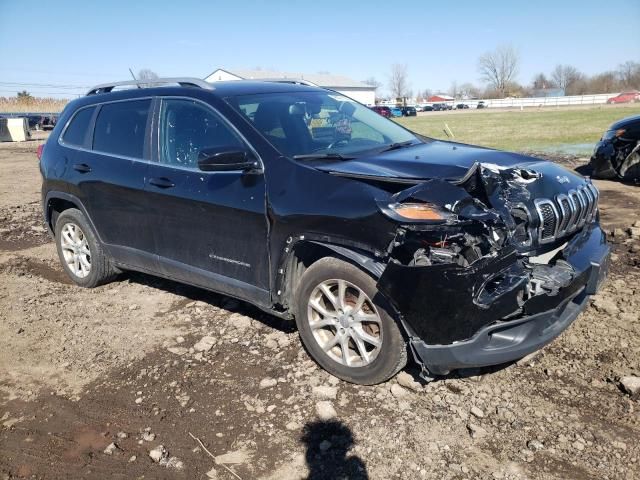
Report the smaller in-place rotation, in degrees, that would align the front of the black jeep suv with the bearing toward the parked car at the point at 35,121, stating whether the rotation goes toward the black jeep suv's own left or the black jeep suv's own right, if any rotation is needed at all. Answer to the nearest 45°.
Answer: approximately 180°

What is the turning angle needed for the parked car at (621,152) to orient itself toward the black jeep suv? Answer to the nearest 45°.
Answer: approximately 45° to its left

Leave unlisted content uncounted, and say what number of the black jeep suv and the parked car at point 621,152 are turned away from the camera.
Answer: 0

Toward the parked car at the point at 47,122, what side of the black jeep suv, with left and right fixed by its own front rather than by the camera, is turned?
back

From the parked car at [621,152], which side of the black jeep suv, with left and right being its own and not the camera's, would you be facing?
left

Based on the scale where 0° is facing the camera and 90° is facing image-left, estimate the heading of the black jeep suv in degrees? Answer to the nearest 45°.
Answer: approximately 315°

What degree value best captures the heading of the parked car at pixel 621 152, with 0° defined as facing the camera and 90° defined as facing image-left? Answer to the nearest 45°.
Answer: approximately 45°
